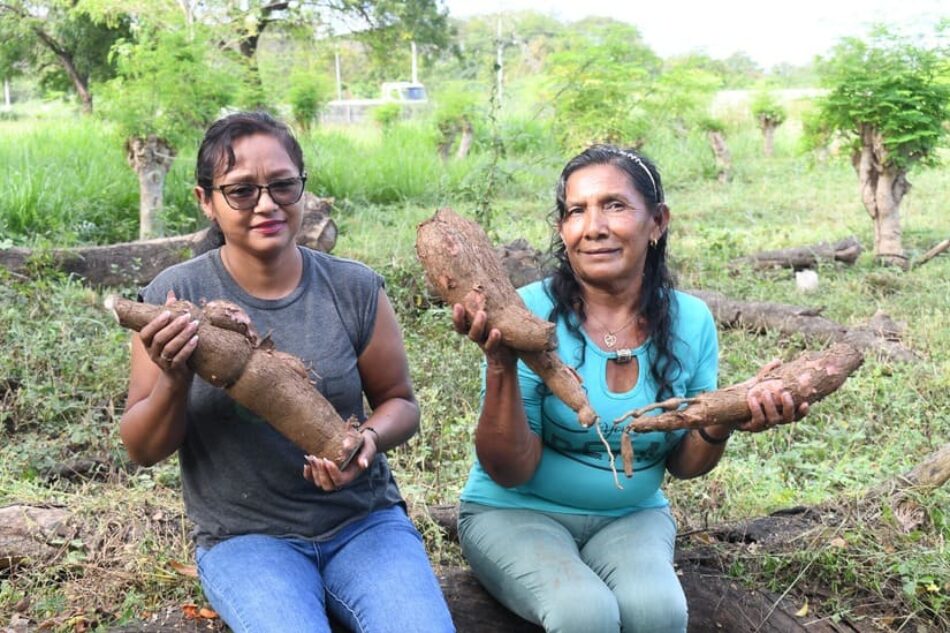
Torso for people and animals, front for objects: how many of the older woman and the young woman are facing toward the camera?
2

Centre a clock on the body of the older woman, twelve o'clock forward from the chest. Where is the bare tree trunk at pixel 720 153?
The bare tree trunk is roughly at 6 o'clock from the older woman.

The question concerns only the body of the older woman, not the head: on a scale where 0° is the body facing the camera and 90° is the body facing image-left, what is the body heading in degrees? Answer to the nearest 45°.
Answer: approximately 0°

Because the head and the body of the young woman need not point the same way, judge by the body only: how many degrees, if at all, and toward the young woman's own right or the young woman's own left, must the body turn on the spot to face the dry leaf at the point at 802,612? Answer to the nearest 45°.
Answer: approximately 90° to the young woman's own left

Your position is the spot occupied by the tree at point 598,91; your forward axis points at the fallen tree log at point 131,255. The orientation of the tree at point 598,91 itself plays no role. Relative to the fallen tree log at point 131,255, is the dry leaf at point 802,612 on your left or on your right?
left

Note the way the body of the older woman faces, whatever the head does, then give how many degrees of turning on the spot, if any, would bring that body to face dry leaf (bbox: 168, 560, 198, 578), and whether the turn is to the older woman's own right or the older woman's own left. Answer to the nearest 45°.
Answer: approximately 90° to the older woman's own right

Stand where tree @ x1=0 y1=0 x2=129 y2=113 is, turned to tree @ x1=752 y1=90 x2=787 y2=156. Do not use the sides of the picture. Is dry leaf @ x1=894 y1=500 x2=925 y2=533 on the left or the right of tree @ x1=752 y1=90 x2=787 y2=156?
right

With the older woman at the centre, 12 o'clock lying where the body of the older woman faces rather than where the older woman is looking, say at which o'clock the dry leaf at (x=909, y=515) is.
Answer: The dry leaf is roughly at 8 o'clock from the older woman.

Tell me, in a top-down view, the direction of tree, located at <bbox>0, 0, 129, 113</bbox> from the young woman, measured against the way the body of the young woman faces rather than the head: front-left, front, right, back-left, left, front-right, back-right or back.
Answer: back
